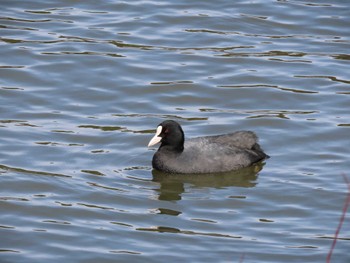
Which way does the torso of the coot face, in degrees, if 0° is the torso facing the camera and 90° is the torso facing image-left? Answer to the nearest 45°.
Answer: approximately 90°
